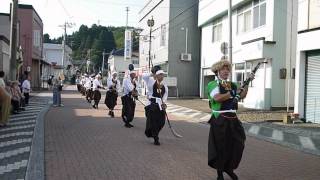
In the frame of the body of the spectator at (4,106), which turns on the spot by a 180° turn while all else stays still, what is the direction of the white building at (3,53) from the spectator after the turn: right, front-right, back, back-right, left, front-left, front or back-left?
right

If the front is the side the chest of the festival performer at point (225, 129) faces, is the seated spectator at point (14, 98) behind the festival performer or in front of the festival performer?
behind

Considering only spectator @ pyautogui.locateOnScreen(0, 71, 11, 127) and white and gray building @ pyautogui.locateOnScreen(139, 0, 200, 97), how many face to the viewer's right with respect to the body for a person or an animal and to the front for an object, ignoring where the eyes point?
1

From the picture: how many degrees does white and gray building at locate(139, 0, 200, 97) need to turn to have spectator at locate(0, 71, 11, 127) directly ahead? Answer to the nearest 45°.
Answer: approximately 45° to its left

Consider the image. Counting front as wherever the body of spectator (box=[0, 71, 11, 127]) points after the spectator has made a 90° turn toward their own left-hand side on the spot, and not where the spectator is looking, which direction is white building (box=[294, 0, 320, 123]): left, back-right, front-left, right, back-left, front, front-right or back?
right

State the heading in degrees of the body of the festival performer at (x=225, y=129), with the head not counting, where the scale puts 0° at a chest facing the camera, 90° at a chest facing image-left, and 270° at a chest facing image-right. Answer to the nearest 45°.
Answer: approximately 315°

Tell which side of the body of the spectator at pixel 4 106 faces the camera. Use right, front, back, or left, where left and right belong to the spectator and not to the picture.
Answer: right

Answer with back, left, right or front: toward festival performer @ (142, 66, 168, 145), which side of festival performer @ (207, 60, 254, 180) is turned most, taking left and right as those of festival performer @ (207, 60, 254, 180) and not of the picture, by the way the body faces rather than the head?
back

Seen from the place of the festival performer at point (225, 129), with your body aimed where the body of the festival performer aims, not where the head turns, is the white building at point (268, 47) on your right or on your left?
on your left

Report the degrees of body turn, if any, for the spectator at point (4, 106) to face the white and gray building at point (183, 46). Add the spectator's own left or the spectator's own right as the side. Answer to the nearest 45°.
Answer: approximately 45° to the spectator's own left

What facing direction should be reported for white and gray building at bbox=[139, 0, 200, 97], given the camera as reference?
facing the viewer and to the left of the viewer

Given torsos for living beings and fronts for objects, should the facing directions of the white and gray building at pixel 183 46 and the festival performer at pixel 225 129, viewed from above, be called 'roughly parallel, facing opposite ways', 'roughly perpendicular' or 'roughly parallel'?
roughly perpendicular
